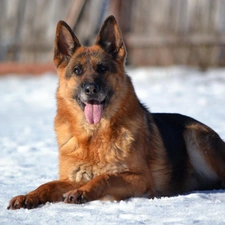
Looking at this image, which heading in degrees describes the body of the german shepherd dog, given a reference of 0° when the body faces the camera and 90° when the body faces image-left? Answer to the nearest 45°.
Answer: approximately 45°
